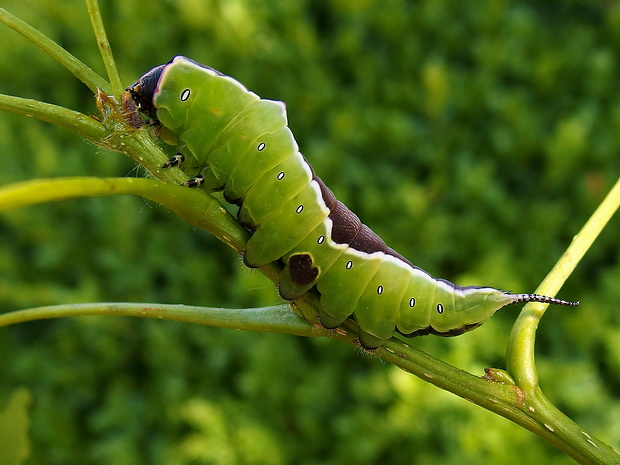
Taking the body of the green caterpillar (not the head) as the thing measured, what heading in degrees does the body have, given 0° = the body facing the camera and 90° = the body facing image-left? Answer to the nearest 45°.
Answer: approximately 90°
